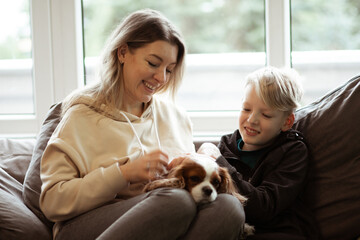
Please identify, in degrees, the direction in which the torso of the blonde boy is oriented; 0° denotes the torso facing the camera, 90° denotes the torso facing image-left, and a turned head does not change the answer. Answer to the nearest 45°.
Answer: approximately 45°

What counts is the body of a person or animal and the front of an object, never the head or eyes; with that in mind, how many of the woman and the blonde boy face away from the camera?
0

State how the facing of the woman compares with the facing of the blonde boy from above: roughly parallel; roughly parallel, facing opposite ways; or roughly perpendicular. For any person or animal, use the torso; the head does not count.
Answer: roughly perpendicular

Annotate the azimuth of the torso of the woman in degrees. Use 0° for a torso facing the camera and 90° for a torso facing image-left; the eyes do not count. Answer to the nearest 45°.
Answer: approximately 315°

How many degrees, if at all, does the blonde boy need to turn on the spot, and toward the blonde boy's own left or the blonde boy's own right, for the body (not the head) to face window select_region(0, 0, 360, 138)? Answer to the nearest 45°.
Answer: approximately 135° to the blonde boy's own right

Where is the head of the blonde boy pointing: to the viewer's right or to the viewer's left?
to the viewer's left

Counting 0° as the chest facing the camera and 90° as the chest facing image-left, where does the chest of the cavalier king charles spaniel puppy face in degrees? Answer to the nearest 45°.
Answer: approximately 0°
